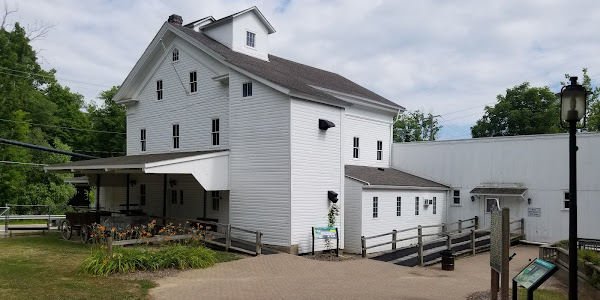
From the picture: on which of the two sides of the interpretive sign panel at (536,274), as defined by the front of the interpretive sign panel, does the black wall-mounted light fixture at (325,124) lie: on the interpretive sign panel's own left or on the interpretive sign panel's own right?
on the interpretive sign panel's own right

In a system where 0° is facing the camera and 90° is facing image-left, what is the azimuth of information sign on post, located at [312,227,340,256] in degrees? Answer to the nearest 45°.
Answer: approximately 0°

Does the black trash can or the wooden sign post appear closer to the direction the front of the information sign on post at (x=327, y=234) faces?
the wooden sign post

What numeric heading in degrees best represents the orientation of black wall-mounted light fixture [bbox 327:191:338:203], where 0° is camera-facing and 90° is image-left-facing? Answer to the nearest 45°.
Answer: approximately 315°

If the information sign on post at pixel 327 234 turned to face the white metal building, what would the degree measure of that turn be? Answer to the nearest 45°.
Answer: approximately 135° to its left

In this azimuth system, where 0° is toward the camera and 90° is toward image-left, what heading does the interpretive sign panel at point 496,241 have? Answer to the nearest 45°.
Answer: approximately 45°

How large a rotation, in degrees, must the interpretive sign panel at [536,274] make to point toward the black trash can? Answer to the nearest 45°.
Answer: approximately 135° to its right

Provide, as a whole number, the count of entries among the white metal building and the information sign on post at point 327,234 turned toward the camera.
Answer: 2

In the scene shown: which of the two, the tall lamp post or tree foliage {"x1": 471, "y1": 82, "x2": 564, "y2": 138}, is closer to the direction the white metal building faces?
the tall lamp post
